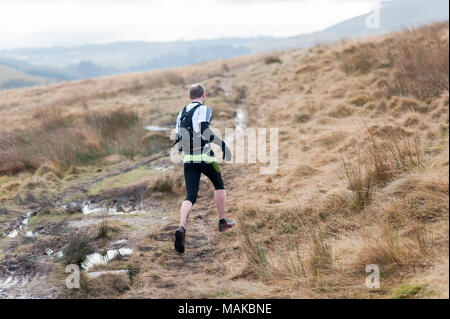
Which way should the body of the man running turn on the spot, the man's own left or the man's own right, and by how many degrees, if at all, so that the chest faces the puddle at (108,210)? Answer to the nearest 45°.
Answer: approximately 90° to the man's own left

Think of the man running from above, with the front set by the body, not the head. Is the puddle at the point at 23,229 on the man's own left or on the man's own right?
on the man's own left

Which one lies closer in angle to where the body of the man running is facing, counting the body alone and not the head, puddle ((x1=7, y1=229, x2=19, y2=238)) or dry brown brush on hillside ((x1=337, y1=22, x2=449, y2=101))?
the dry brown brush on hillside

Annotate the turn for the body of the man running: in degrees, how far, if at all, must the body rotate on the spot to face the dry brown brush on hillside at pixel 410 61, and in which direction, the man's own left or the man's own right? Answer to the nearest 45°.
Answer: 0° — they already face it

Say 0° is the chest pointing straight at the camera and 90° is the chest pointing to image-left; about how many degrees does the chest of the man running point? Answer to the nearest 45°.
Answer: approximately 225°
